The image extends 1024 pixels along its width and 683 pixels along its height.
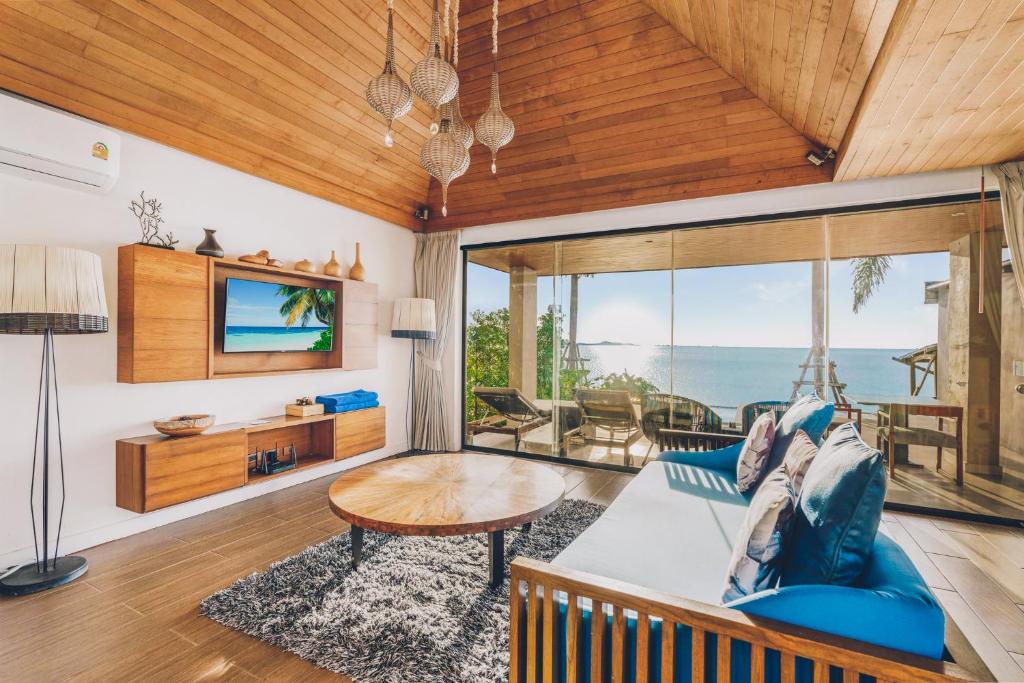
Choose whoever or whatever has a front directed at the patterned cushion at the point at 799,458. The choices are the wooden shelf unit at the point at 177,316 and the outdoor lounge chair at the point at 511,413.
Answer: the wooden shelf unit

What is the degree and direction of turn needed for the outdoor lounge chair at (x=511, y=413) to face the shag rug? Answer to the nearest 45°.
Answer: approximately 135° to its right

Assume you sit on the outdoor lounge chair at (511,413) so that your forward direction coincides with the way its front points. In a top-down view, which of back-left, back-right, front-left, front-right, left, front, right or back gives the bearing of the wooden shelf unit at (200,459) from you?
back

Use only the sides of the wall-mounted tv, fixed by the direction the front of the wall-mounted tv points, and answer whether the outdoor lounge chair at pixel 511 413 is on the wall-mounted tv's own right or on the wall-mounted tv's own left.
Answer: on the wall-mounted tv's own left

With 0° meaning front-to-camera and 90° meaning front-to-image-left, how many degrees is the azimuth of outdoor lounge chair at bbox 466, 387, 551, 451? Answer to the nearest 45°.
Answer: approximately 225°

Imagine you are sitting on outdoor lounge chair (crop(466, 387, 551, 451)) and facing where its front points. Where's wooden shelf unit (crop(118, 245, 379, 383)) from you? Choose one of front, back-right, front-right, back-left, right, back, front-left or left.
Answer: back

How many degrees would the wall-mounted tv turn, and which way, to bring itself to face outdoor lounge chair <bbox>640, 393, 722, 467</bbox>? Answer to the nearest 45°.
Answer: approximately 45° to its left

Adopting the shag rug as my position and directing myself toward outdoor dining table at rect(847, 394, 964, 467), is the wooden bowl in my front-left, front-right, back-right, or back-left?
back-left

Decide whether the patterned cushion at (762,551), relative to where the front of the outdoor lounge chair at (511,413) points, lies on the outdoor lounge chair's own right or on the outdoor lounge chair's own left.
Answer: on the outdoor lounge chair's own right
